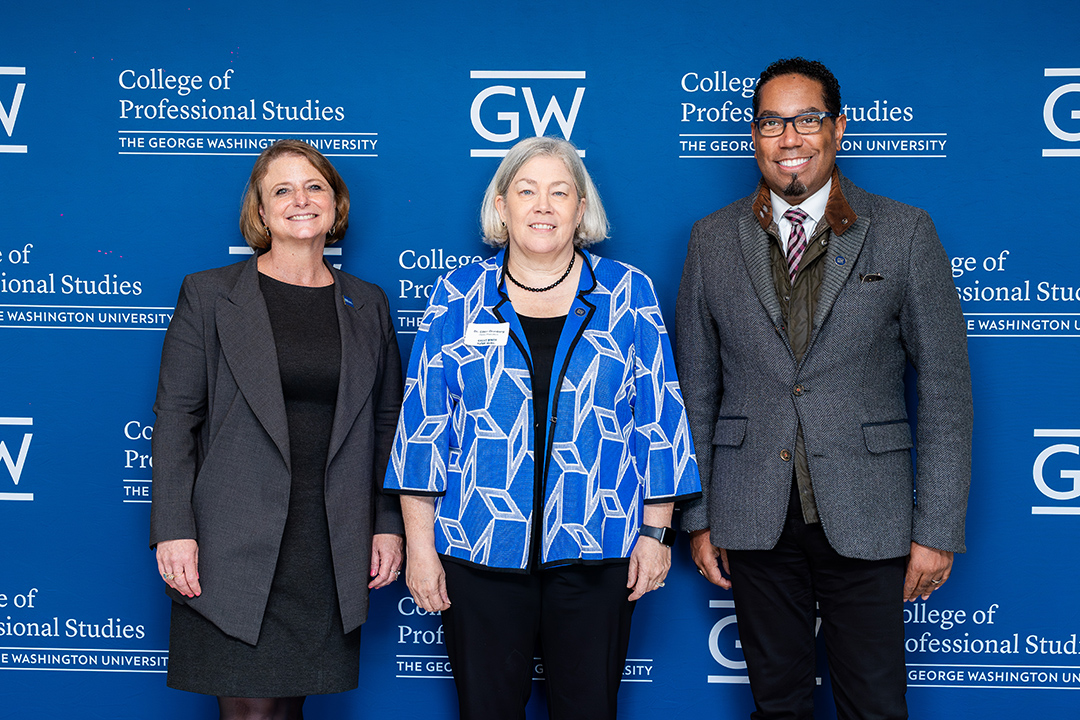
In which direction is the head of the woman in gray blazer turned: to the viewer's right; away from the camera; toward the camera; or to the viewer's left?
toward the camera

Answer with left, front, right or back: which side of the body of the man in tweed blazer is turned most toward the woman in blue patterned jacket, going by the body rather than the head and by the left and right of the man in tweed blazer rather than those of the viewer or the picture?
right

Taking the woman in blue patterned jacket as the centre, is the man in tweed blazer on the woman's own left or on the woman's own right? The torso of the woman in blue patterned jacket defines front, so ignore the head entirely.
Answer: on the woman's own left

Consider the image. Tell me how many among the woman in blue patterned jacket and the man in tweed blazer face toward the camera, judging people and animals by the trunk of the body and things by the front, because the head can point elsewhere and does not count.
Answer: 2

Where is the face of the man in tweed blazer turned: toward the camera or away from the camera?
toward the camera

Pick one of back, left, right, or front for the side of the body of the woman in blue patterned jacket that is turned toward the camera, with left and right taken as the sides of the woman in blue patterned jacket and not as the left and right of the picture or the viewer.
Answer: front

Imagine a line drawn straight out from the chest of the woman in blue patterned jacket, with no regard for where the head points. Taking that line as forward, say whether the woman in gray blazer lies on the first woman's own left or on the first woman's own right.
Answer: on the first woman's own right

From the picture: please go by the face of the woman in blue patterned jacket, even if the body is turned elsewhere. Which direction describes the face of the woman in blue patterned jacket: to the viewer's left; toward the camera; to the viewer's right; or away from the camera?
toward the camera

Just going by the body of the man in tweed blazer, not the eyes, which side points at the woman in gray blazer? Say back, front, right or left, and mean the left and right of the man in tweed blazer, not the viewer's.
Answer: right

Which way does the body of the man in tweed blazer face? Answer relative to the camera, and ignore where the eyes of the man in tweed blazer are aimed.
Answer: toward the camera

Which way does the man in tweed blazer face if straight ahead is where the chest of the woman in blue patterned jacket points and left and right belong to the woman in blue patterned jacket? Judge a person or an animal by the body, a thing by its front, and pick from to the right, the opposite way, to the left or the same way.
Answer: the same way
